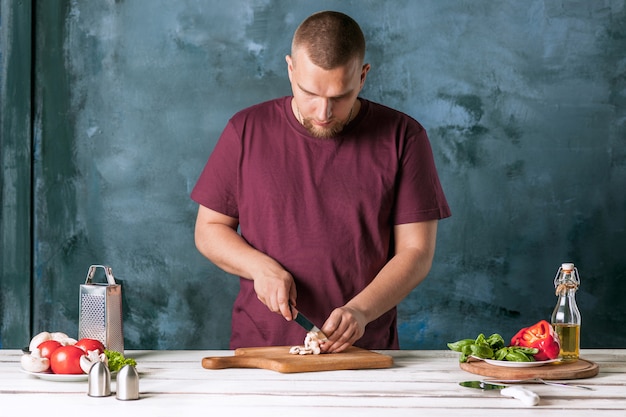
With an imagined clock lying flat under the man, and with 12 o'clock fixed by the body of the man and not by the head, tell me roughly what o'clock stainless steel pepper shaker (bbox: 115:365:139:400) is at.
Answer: The stainless steel pepper shaker is roughly at 1 o'clock from the man.

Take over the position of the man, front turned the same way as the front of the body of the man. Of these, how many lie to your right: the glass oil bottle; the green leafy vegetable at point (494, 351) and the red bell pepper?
0

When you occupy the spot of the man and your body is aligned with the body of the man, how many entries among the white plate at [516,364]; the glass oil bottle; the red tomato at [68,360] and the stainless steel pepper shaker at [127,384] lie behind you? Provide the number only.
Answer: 0

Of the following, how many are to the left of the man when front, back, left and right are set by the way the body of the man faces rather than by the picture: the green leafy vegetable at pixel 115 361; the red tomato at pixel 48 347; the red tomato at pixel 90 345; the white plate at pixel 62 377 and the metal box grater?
0

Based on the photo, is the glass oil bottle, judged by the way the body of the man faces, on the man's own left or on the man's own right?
on the man's own left

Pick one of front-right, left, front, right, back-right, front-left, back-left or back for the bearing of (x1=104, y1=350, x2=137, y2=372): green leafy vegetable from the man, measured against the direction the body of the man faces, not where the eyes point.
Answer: front-right

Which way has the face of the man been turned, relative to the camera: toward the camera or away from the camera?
toward the camera

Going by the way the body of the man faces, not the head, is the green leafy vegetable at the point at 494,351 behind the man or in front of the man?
in front

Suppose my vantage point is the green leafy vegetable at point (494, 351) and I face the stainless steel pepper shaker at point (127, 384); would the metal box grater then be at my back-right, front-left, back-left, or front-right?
front-right

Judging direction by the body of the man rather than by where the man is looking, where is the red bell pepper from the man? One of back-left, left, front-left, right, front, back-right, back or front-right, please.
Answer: front-left

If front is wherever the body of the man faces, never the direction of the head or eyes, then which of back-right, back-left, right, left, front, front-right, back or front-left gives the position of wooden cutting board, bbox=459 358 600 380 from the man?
front-left

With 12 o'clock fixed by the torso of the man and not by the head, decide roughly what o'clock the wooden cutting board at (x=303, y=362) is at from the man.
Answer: The wooden cutting board is roughly at 12 o'clock from the man.

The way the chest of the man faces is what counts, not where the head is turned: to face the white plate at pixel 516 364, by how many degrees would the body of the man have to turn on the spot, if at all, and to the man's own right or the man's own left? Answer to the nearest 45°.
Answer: approximately 45° to the man's own left

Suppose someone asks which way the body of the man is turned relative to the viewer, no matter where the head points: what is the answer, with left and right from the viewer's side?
facing the viewer

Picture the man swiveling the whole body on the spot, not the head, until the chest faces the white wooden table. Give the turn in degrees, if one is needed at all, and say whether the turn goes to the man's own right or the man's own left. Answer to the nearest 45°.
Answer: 0° — they already face it
